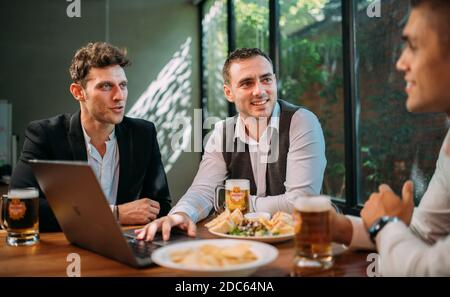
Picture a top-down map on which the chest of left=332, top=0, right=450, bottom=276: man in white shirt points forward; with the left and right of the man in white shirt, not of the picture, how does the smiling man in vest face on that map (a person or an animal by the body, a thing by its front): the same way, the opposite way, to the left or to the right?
to the left

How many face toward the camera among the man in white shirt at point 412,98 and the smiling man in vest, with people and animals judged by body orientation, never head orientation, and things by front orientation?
1

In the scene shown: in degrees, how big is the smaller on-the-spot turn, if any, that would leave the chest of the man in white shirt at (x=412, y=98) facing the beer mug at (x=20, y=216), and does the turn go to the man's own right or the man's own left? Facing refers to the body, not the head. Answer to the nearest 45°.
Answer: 0° — they already face it

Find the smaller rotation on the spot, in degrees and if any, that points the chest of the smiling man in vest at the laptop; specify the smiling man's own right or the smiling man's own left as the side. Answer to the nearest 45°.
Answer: approximately 45° to the smiling man's own right

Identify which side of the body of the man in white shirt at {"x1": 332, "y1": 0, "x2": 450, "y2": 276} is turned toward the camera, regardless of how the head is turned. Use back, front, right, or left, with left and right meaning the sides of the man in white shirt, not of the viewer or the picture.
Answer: left

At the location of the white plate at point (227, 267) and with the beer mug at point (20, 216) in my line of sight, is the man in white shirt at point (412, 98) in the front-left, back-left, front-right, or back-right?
back-right

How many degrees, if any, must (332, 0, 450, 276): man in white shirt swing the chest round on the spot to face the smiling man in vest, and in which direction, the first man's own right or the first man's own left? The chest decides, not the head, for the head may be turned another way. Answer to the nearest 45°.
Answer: approximately 45° to the first man's own right
